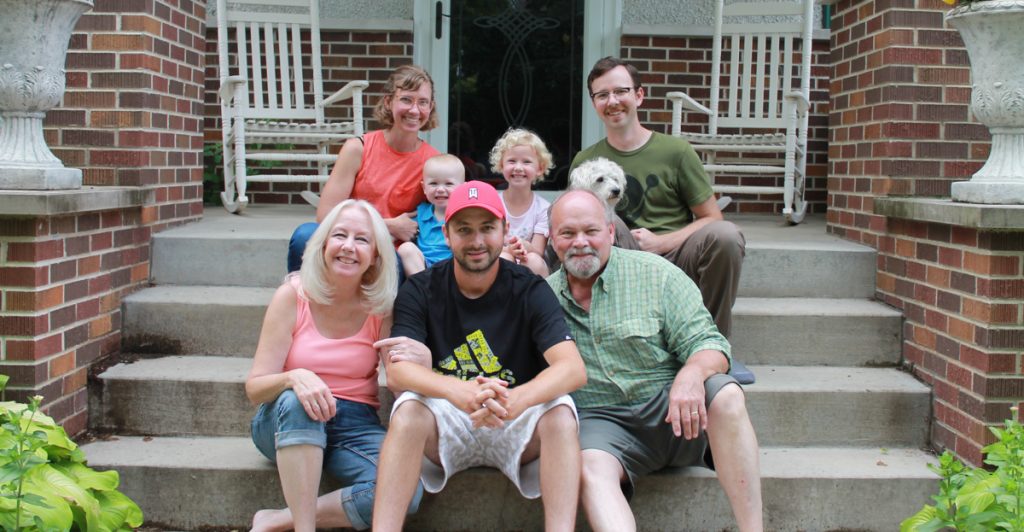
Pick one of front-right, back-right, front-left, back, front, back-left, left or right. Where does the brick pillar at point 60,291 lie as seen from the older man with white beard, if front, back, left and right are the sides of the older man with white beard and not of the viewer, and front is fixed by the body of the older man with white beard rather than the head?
right

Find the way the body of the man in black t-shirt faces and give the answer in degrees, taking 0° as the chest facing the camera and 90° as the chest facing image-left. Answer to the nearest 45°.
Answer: approximately 0°

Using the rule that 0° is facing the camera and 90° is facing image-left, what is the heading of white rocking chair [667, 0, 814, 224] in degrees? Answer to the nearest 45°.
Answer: approximately 45°

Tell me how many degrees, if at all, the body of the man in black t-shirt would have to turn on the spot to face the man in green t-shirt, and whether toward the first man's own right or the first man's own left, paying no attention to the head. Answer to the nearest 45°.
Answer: approximately 135° to the first man's own left

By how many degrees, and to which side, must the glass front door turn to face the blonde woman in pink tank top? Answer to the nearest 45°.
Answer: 0° — it already faces them

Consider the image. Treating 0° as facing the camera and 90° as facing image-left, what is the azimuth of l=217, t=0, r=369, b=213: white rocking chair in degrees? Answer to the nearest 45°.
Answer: approximately 315°

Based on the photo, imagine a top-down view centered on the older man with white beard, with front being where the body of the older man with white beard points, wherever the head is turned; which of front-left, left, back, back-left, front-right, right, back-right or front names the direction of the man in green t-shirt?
back

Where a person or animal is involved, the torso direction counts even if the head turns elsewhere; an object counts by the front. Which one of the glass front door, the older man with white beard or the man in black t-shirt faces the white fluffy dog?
the glass front door
